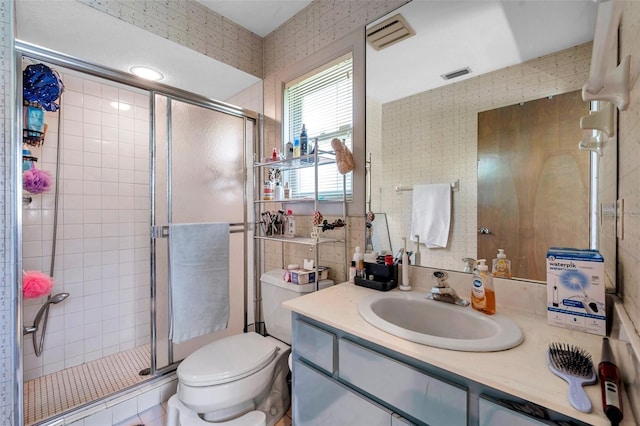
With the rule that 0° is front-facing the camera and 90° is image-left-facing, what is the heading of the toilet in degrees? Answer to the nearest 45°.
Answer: approximately 45°

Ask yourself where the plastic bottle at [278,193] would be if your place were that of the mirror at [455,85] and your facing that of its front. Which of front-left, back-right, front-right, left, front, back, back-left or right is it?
front-right

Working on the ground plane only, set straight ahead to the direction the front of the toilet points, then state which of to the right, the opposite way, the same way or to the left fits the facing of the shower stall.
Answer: to the left

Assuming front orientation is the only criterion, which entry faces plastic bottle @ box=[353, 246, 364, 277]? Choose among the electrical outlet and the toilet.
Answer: the electrical outlet

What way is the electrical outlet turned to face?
to the viewer's left

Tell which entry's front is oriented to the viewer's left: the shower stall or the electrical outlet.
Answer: the electrical outlet

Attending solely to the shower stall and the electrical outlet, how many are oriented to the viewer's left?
1

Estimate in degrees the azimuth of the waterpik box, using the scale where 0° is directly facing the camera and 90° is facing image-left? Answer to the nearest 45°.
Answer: approximately 45°

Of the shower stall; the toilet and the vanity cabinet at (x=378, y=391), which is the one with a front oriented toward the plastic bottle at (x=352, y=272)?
the shower stall

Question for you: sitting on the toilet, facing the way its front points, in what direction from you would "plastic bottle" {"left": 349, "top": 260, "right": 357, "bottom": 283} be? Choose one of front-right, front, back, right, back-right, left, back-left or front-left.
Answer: back-left
